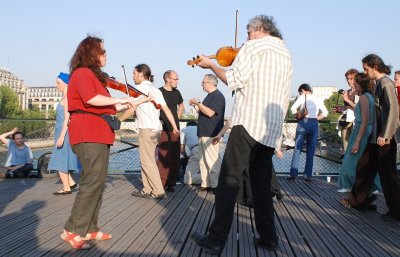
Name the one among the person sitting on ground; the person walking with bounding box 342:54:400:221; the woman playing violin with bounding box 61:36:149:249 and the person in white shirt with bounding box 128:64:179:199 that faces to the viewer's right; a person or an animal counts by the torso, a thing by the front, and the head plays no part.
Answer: the woman playing violin with bounding box 61:36:149:249

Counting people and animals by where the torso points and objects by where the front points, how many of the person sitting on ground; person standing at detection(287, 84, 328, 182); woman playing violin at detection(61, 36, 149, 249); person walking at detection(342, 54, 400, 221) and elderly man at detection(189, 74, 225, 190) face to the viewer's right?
1

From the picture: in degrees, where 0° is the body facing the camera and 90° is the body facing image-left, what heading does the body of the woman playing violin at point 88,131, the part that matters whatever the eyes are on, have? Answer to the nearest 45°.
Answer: approximately 270°

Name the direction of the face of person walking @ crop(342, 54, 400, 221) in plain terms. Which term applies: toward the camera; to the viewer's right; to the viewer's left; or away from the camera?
to the viewer's left

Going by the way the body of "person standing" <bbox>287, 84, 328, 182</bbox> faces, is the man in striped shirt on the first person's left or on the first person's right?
on the first person's left

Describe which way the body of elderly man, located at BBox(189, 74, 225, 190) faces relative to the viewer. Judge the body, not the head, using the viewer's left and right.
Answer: facing to the left of the viewer

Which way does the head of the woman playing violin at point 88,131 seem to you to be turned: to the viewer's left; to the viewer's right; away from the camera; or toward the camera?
to the viewer's right

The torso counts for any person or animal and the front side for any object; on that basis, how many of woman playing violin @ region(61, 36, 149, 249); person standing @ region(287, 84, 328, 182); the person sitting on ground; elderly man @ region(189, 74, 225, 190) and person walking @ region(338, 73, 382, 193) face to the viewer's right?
1

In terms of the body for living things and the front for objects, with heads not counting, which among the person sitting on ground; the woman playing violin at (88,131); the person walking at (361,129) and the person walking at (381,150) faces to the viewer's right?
the woman playing violin

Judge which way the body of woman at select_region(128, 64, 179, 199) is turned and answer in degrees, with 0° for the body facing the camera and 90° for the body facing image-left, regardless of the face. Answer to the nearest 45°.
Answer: approximately 90°

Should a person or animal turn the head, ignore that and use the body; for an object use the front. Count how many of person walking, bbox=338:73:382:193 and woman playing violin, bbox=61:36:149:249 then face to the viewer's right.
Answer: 1

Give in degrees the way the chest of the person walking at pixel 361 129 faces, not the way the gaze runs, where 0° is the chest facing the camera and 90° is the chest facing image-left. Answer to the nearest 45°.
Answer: approximately 90°

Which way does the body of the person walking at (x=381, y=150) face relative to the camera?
to the viewer's left

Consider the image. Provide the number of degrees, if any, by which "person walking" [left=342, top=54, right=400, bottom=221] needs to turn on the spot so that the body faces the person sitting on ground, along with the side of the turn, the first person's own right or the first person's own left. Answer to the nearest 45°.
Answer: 0° — they already face them

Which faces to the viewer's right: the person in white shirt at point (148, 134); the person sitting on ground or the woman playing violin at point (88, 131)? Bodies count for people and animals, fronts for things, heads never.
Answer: the woman playing violin at point (88, 131)

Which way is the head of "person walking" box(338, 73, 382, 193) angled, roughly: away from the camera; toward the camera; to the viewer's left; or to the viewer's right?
to the viewer's left

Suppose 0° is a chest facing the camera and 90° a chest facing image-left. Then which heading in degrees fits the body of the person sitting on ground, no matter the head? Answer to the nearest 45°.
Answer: approximately 0°

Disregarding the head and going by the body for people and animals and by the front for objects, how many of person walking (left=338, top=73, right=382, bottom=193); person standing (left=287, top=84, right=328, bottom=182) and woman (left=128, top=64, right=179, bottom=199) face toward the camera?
0
